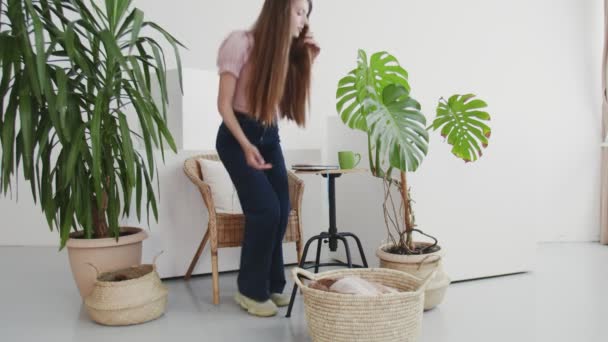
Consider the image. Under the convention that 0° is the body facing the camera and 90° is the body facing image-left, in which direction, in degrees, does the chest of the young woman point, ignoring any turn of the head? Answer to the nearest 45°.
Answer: approximately 315°

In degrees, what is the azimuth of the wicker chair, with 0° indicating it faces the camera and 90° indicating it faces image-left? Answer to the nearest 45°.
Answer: approximately 315°

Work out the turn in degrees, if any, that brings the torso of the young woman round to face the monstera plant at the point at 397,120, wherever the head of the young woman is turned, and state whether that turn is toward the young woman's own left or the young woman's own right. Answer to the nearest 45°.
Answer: approximately 45° to the young woman's own left

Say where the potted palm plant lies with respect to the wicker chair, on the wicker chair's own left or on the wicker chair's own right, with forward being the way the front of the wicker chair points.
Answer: on the wicker chair's own right

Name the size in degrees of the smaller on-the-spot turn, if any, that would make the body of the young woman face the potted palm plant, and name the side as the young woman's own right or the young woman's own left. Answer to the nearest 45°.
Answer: approximately 135° to the young woman's own right

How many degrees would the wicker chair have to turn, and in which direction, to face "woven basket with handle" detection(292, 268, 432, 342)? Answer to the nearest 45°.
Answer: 0° — it already faces it
